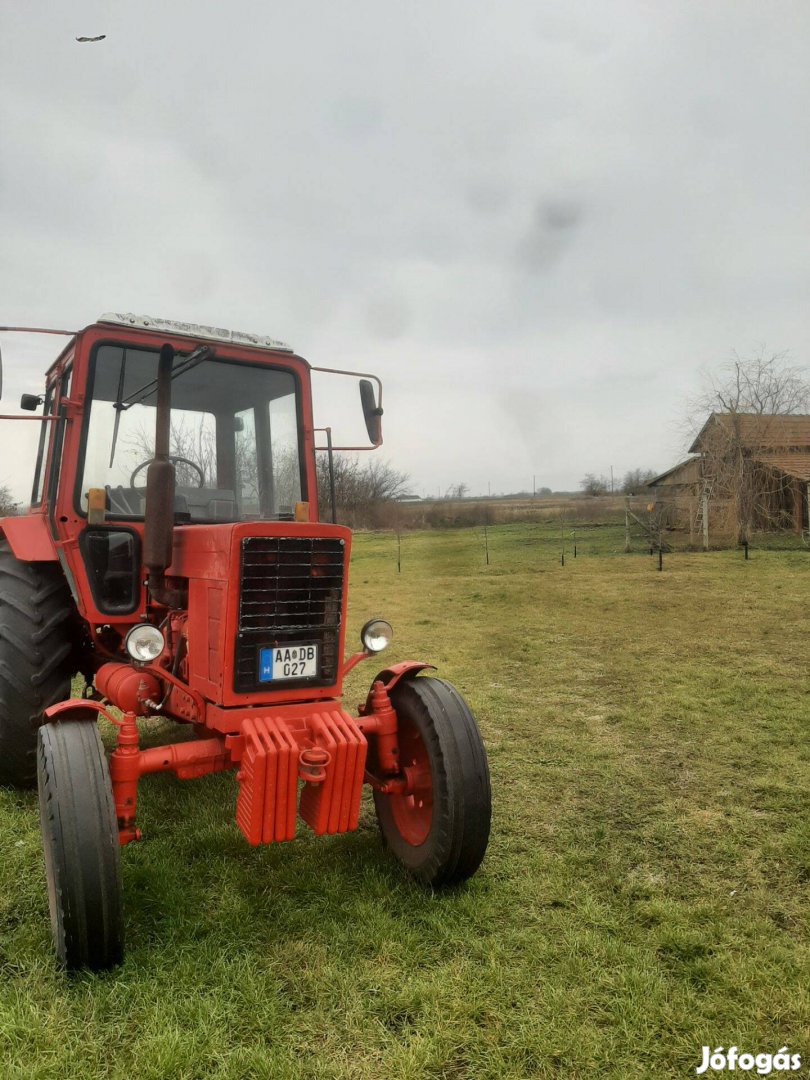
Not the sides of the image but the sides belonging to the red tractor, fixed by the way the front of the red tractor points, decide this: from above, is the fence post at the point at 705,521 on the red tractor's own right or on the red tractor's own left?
on the red tractor's own left

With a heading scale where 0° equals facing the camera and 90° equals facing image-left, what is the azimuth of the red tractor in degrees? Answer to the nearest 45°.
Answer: approximately 315°
